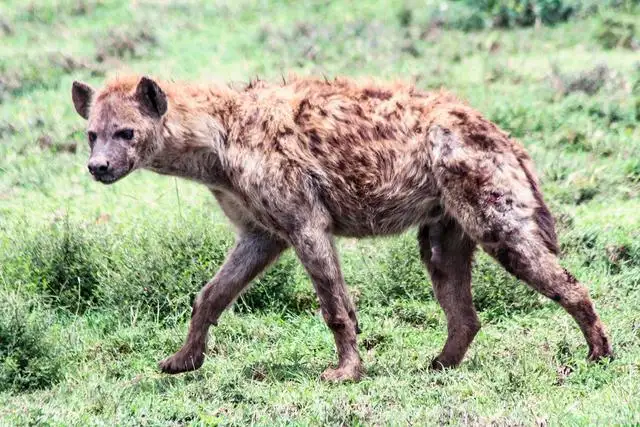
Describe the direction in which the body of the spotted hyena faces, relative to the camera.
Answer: to the viewer's left

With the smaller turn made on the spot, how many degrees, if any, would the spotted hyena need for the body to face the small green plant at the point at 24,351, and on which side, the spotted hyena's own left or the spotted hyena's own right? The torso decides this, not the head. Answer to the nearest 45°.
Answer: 0° — it already faces it
